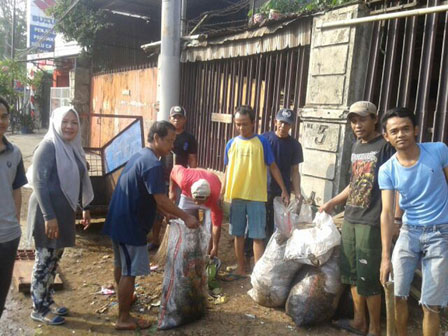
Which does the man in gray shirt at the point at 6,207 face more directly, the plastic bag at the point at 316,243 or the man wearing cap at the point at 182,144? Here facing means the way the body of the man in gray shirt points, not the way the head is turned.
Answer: the plastic bag

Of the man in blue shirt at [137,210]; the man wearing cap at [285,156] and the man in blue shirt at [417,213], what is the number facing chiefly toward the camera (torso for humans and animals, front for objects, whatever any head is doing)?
2

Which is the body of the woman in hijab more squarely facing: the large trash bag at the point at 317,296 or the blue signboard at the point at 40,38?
the large trash bag

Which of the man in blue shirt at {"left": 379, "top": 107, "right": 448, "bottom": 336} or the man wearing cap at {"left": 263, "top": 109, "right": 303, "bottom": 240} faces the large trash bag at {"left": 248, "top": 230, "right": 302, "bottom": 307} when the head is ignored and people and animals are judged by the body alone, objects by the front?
the man wearing cap

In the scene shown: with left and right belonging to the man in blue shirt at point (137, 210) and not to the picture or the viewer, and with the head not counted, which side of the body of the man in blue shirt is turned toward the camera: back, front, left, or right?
right

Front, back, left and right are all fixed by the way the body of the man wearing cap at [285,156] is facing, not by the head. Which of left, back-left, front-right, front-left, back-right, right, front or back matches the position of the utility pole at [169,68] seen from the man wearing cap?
back-right

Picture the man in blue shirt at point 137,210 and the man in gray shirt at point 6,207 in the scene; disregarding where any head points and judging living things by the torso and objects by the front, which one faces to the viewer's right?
the man in blue shirt
